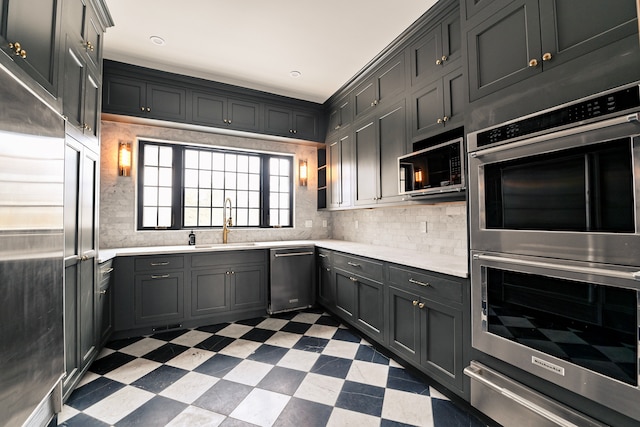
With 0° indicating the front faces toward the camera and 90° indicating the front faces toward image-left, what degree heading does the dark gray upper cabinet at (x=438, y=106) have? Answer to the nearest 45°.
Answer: approximately 45°

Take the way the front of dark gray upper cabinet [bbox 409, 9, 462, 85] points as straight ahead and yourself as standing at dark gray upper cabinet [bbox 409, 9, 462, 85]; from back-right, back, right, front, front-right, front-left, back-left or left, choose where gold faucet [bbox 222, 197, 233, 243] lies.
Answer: front-right

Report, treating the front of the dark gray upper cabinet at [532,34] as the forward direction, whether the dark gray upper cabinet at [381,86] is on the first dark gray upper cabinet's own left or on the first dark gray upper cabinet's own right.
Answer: on the first dark gray upper cabinet's own right

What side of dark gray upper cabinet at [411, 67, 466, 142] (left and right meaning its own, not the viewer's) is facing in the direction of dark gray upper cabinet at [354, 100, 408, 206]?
right

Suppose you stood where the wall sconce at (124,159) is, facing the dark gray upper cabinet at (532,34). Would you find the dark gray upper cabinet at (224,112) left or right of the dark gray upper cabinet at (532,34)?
left

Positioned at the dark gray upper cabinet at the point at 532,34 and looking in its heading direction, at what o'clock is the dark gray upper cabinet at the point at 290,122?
the dark gray upper cabinet at the point at 290,122 is roughly at 2 o'clock from the dark gray upper cabinet at the point at 532,34.

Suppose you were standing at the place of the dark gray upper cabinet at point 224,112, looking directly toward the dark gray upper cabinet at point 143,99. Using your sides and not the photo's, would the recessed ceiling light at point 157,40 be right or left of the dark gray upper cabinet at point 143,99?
left

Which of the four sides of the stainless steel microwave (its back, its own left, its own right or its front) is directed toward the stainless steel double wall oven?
left
